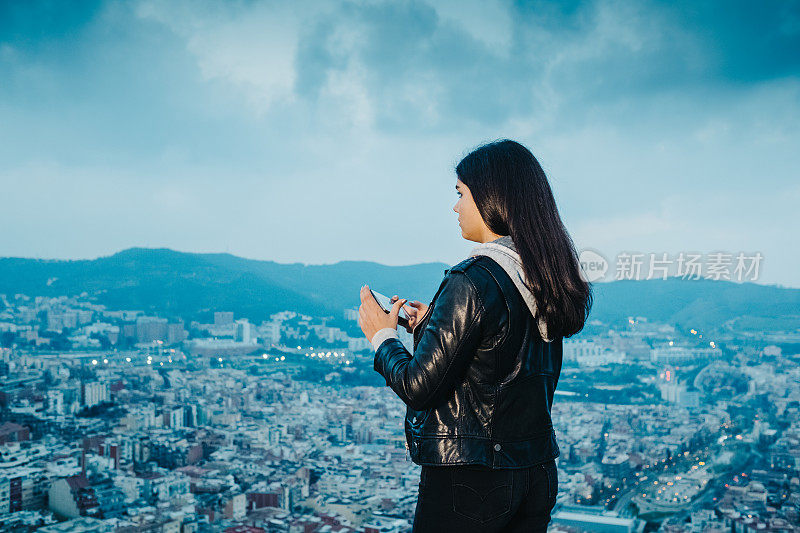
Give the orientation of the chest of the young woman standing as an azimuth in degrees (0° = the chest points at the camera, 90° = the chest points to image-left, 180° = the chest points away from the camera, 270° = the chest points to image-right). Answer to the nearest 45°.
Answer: approximately 135°

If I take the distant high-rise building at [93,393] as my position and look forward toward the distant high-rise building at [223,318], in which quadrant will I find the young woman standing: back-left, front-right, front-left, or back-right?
back-right

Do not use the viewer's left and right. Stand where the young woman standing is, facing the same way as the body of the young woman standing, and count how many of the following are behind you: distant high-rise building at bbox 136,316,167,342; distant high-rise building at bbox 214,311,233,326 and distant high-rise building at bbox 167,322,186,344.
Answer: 0

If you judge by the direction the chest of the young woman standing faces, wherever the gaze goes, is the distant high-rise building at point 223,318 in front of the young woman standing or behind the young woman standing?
in front

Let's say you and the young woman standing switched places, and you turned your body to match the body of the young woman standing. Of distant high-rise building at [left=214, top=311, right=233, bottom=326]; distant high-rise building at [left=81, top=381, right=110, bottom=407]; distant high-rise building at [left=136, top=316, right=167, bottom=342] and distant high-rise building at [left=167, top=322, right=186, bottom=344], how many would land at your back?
0

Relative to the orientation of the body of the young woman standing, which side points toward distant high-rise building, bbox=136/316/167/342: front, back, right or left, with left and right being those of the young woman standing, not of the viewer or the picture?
front

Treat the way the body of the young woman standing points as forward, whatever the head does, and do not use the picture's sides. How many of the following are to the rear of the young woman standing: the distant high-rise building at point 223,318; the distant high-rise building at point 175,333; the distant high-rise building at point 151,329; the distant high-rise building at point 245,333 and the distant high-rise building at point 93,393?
0

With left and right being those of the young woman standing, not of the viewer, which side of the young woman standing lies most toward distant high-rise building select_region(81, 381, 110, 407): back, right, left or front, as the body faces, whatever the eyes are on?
front
